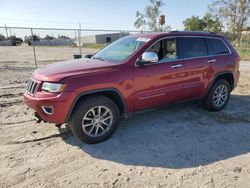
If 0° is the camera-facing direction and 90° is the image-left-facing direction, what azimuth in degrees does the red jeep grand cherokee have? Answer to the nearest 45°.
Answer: approximately 45°

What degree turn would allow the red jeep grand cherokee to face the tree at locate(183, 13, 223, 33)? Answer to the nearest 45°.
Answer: approximately 135° to its right

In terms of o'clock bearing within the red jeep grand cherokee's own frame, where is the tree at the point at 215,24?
The tree is roughly at 5 o'clock from the red jeep grand cherokee.
